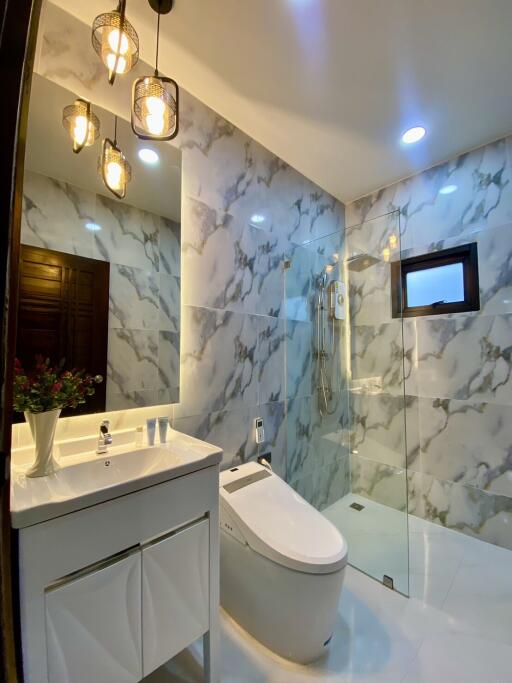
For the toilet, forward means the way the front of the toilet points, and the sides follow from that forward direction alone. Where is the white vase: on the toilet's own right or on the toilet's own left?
on the toilet's own right

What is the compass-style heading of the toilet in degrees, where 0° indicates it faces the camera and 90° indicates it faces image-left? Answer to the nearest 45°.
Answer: approximately 315°

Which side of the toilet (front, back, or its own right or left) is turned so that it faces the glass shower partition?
left

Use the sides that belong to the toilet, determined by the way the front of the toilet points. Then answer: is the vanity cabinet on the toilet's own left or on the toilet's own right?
on the toilet's own right

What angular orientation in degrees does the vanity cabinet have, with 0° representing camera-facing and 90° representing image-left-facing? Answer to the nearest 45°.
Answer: approximately 315°

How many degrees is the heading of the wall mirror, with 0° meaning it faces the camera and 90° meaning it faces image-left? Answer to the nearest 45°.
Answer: approximately 315°

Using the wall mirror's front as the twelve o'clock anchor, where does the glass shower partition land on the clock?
The glass shower partition is roughly at 10 o'clock from the wall mirror.

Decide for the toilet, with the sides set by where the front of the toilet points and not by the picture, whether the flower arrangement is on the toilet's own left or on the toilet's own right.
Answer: on the toilet's own right
